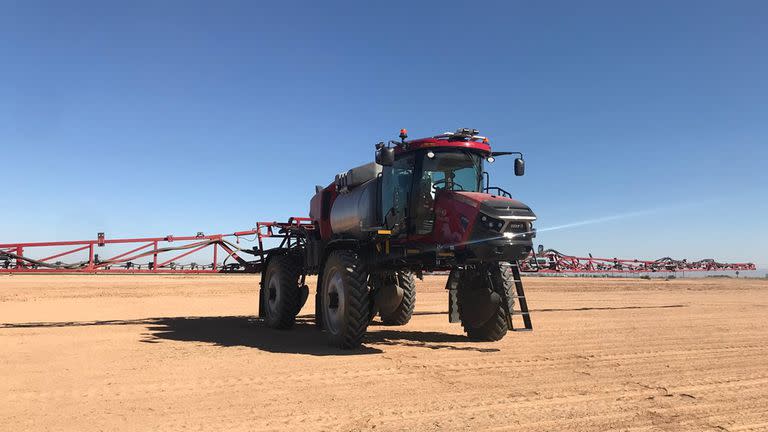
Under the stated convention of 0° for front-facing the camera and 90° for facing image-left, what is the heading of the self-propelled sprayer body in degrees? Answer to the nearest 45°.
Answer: approximately 315°
